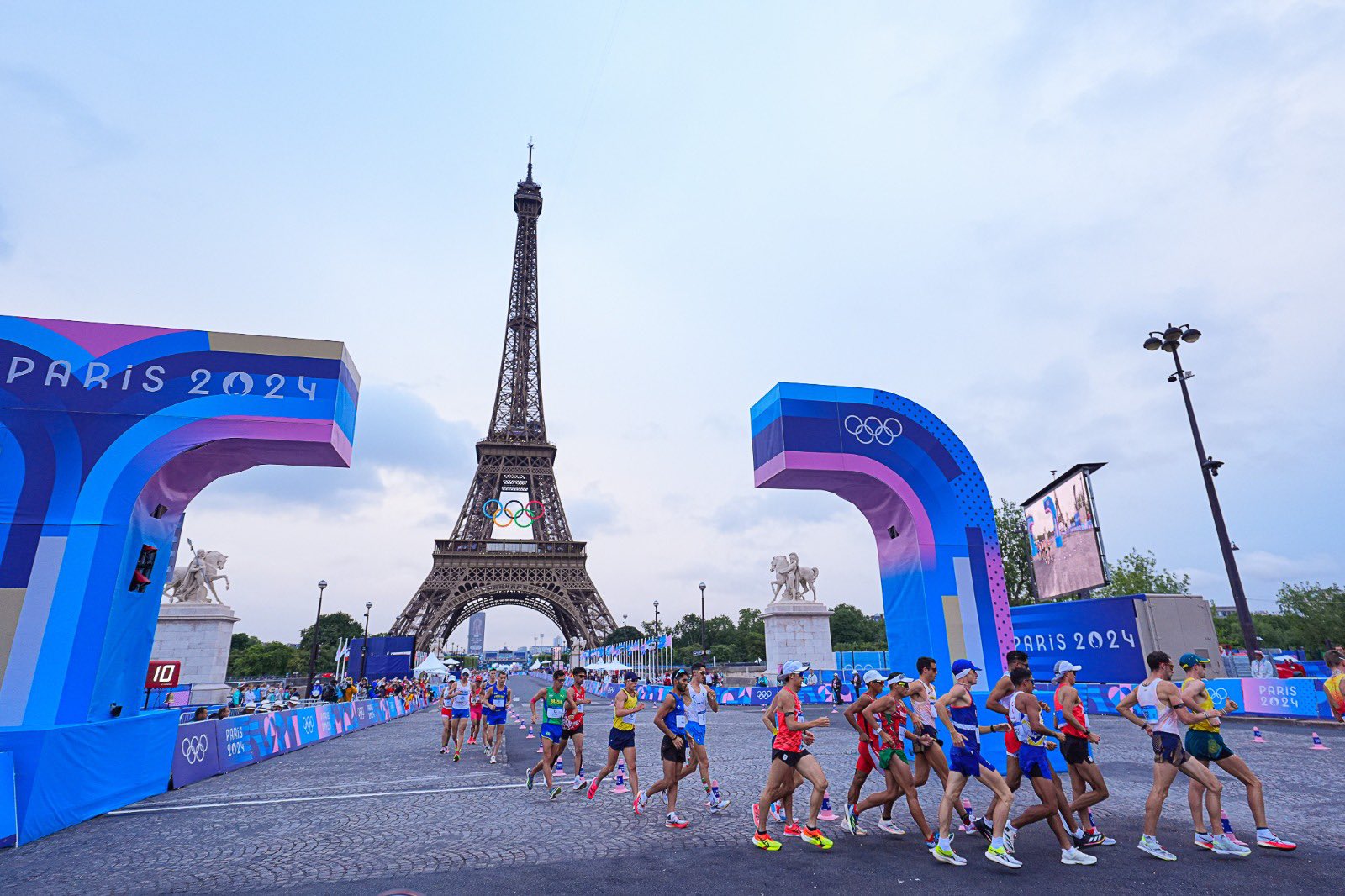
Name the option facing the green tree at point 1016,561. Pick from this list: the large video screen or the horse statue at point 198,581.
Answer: the horse statue

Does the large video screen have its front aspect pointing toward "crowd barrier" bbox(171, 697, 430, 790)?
yes

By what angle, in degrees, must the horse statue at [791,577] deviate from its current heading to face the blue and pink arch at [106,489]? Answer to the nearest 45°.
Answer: approximately 45° to its left

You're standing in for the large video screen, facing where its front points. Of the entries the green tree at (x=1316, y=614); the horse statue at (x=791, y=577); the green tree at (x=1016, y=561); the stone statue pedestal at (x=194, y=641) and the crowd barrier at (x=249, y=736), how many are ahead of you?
3

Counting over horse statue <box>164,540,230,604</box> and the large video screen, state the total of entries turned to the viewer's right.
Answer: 1

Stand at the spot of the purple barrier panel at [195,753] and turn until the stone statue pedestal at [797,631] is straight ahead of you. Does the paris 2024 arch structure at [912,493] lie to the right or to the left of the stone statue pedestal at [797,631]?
right

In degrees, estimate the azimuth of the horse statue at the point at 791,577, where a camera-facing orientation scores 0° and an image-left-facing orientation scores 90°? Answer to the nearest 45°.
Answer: approximately 90°

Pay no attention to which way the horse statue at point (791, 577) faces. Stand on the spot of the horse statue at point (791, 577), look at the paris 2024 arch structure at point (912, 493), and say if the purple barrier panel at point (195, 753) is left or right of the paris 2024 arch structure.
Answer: right

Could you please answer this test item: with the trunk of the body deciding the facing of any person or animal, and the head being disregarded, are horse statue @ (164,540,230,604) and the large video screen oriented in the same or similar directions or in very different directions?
very different directions

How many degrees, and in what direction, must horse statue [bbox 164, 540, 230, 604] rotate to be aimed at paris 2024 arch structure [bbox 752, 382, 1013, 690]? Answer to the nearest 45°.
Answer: approximately 45° to its right

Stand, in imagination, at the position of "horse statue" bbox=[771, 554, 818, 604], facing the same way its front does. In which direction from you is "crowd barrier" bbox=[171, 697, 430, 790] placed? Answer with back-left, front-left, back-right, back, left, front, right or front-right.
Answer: front-left

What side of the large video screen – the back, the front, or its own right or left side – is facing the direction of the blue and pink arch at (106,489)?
front

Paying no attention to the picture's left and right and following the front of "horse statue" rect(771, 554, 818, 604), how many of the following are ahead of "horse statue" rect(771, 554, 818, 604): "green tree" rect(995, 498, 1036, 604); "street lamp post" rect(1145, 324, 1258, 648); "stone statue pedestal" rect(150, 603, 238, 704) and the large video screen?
1
